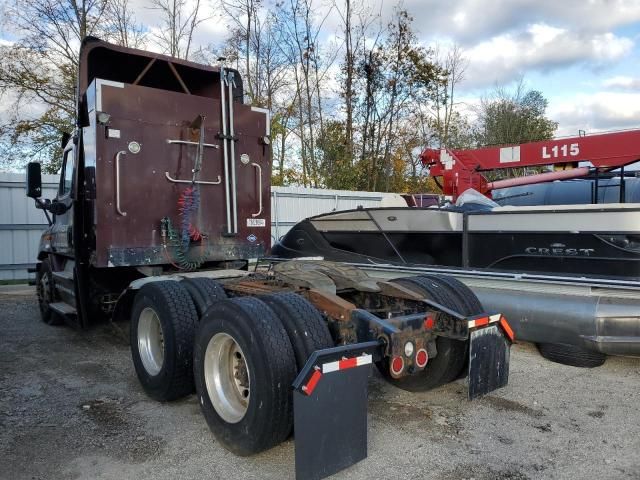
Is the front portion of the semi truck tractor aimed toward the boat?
no

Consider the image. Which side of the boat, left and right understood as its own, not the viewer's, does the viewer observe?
left

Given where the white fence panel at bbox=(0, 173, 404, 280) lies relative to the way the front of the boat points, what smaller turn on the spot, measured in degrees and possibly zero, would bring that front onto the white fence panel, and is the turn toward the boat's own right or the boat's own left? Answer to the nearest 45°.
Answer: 0° — it already faces it

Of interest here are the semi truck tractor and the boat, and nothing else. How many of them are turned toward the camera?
0

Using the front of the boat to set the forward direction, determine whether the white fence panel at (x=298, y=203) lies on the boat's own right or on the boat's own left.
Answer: on the boat's own right

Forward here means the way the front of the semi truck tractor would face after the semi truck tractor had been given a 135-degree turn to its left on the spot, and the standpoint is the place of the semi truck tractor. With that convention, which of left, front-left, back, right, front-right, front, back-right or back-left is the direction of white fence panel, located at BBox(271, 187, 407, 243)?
back

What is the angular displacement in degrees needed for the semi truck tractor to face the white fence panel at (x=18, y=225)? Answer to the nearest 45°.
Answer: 0° — it already faces it

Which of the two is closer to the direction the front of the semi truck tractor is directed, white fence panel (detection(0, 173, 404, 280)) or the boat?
the white fence panel

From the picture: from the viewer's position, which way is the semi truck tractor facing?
facing away from the viewer and to the left of the viewer

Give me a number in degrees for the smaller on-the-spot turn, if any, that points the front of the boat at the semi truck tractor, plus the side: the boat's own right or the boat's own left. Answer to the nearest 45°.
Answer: approximately 45° to the boat's own left
